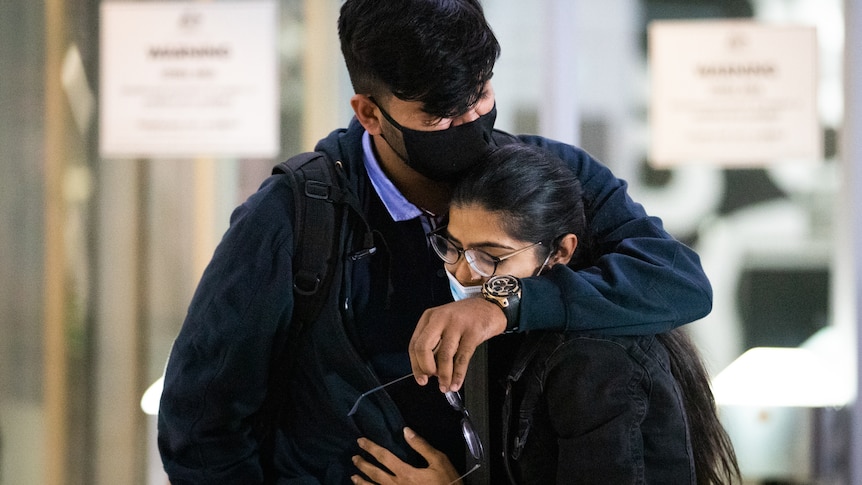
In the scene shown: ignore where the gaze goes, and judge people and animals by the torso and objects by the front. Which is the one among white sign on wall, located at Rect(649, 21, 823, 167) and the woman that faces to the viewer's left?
the woman

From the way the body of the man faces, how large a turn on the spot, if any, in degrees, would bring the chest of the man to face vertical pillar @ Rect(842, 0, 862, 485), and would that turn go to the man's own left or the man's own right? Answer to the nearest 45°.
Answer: approximately 90° to the man's own left

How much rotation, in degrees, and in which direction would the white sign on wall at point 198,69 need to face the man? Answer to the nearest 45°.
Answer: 0° — it already faces them

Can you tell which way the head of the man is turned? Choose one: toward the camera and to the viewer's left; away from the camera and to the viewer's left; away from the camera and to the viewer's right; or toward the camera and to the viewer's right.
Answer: toward the camera and to the viewer's right

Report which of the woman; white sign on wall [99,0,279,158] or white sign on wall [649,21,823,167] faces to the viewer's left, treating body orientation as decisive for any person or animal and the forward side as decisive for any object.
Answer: the woman

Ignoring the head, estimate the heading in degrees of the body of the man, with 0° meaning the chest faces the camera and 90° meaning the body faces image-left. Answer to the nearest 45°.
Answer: approximately 315°

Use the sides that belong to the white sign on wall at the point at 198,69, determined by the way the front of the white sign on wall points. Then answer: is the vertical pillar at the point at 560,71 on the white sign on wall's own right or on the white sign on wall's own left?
on the white sign on wall's own left

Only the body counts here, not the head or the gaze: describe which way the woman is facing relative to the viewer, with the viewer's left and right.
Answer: facing to the left of the viewer

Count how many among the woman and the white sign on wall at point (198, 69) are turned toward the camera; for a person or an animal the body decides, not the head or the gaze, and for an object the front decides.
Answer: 1

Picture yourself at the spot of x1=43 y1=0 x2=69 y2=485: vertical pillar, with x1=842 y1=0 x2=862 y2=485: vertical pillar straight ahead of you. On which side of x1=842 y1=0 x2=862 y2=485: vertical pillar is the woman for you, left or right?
right

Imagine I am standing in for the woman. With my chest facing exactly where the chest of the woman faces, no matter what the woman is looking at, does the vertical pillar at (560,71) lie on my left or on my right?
on my right

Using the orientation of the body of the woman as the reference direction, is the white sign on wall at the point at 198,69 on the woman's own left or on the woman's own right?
on the woman's own right
